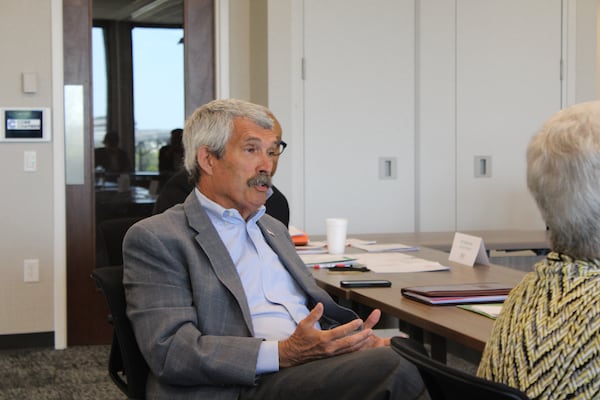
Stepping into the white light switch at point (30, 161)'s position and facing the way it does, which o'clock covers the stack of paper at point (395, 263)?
The stack of paper is roughly at 11 o'clock from the white light switch.

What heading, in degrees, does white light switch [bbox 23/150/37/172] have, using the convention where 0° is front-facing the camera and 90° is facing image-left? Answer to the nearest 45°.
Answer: approximately 0°

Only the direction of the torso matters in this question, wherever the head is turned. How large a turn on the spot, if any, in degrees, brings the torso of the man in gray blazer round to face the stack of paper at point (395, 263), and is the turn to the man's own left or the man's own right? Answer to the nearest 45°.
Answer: approximately 90° to the man's own left

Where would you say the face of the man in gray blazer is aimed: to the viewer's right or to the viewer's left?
to the viewer's right

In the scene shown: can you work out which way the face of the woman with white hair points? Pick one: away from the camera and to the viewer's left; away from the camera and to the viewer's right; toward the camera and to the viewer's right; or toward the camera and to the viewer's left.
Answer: away from the camera and to the viewer's left

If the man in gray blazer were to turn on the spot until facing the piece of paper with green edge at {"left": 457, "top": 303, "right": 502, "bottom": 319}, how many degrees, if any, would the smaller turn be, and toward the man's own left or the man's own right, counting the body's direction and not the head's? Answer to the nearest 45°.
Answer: approximately 45° to the man's own left

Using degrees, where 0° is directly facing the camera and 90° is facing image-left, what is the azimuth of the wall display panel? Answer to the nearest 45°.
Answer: approximately 0°

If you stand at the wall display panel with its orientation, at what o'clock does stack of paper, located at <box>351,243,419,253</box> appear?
The stack of paper is roughly at 11 o'clock from the wall display panel.
